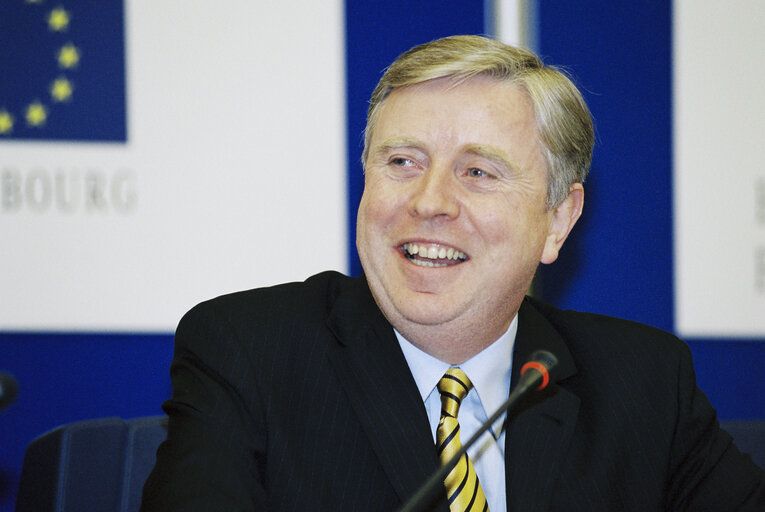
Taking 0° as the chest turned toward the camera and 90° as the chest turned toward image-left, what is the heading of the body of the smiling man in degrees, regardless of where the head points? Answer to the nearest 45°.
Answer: approximately 0°
